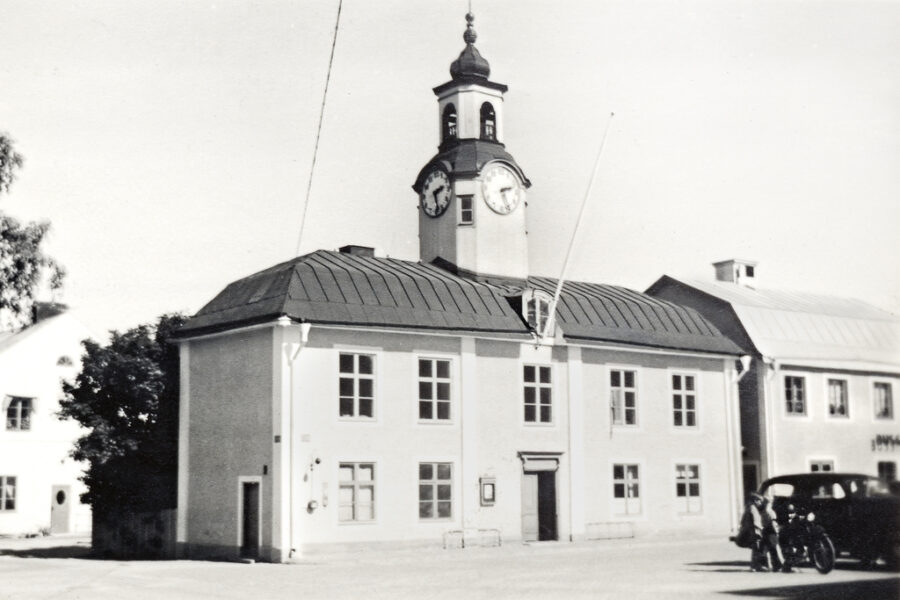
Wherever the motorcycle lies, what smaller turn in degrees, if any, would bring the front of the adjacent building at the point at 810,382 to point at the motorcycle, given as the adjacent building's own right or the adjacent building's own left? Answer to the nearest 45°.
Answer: approximately 45° to the adjacent building's own right

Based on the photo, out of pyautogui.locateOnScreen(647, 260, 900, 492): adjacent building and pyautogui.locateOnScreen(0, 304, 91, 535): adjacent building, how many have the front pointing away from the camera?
0

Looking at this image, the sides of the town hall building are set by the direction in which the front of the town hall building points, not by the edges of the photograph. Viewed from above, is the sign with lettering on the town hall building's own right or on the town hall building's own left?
on the town hall building's own left

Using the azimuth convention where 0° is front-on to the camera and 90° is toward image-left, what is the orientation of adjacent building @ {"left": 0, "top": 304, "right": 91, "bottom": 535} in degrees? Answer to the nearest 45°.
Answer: approximately 0°

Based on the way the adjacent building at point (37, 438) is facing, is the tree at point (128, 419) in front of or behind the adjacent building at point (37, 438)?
in front

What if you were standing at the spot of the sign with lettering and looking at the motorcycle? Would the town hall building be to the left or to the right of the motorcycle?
right

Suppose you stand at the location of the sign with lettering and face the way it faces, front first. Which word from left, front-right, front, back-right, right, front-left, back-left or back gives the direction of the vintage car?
front-right

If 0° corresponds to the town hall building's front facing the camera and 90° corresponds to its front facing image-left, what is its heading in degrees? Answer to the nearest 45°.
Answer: approximately 315°

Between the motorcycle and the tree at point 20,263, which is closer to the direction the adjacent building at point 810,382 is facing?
the motorcycle

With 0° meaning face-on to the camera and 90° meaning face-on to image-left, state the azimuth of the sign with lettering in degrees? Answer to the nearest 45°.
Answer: approximately 315°

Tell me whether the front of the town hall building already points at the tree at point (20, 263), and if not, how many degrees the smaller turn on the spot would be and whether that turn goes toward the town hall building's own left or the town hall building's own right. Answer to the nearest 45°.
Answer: approximately 135° to the town hall building's own right
